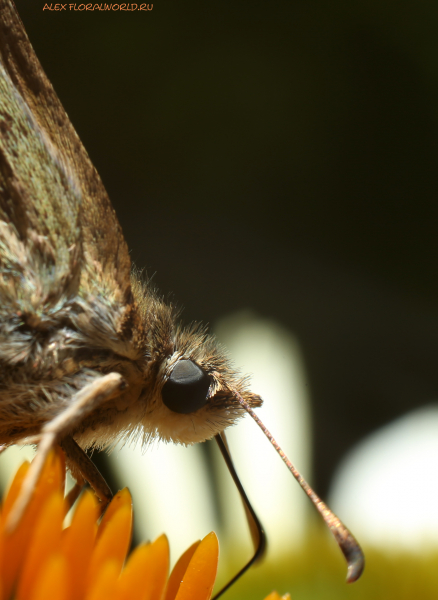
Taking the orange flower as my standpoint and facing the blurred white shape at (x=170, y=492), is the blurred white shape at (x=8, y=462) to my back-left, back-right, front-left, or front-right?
front-left

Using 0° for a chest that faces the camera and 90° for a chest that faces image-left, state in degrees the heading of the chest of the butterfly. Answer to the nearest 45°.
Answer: approximately 270°
